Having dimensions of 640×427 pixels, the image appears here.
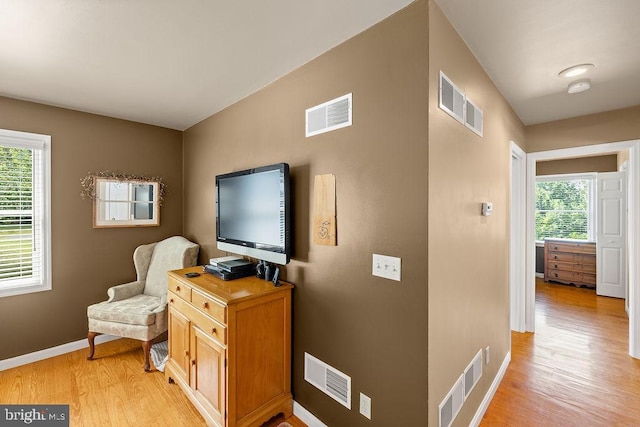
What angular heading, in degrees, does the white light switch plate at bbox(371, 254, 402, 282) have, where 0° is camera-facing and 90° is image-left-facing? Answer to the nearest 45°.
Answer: approximately 45°

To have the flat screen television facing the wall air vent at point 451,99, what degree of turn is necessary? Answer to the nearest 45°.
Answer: approximately 90° to its left

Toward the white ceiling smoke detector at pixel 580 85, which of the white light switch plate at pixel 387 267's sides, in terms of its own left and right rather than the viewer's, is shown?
back

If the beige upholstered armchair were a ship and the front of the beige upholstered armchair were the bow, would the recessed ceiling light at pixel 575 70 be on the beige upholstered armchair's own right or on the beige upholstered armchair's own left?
on the beige upholstered armchair's own left

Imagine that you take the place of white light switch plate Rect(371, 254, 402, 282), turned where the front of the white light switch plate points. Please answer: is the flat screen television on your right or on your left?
on your right

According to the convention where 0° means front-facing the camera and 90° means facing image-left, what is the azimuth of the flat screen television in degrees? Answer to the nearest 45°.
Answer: approximately 45°

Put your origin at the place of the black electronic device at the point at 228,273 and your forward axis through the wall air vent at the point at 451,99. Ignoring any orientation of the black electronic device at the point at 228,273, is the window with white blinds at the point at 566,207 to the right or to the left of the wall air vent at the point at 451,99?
left

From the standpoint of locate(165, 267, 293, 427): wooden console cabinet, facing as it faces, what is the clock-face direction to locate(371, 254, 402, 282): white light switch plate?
The white light switch plate is roughly at 9 o'clock from the wooden console cabinet.
